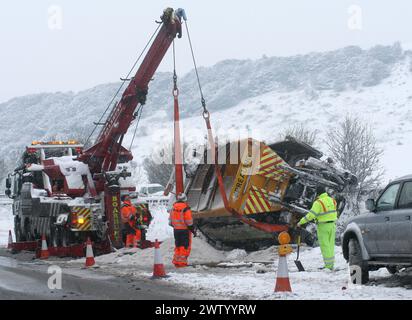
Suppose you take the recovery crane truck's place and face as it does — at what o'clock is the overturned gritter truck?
The overturned gritter truck is roughly at 6 o'clock from the recovery crane truck.

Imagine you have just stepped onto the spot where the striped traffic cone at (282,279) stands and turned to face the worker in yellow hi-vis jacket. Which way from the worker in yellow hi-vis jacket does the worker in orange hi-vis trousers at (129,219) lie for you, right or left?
left

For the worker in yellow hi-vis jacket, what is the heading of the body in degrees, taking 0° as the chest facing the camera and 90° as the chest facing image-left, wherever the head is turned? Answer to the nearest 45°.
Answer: approximately 135°

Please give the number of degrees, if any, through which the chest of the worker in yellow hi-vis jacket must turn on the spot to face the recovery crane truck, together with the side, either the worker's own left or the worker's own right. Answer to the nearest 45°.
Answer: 0° — they already face it

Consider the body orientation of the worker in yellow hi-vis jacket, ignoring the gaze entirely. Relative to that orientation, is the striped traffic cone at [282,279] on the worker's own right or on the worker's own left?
on the worker's own left

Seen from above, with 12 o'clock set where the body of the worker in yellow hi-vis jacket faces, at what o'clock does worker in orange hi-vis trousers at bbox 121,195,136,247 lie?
The worker in orange hi-vis trousers is roughly at 12 o'clock from the worker in yellow hi-vis jacket.
